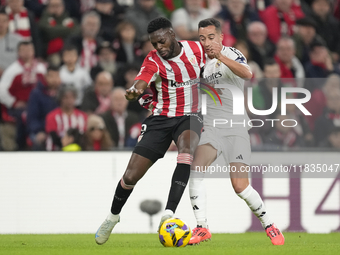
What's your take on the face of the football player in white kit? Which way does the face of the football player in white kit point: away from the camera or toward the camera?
toward the camera

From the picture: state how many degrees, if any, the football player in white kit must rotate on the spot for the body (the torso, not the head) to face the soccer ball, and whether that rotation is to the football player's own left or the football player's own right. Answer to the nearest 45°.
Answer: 0° — they already face it

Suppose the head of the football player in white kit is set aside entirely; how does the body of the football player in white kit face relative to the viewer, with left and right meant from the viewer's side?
facing the viewer and to the left of the viewer
